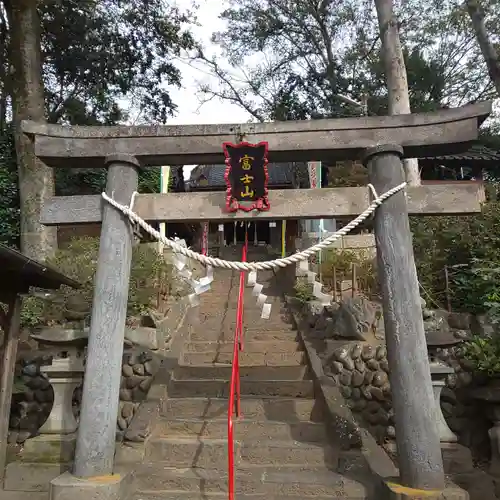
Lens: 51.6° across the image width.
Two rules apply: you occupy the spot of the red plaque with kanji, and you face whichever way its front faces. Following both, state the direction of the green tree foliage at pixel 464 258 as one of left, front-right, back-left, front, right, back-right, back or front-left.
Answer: back-left

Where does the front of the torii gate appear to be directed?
toward the camera

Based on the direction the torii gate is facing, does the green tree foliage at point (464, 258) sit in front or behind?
behind

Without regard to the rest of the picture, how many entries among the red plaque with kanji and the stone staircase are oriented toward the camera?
2

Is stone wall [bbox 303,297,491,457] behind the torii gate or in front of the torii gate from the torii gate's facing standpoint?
behind

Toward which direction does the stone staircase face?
toward the camera

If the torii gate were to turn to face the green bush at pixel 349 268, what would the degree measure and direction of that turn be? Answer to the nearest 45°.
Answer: approximately 180°

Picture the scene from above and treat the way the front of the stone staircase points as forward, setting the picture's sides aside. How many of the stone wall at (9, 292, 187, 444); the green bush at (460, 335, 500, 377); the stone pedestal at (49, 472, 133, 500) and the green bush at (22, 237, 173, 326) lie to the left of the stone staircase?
1

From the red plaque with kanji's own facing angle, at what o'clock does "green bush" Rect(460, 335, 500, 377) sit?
The green bush is roughly at 8 o'clock from the red plaque with kanji.

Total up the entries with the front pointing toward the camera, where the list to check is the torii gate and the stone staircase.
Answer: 2

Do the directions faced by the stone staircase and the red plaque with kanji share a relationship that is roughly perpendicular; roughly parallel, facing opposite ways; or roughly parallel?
roughly parallel

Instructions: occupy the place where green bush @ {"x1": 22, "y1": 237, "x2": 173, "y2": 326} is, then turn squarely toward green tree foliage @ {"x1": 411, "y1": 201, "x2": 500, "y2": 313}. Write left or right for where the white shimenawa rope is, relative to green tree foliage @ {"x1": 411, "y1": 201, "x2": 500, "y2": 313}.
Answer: right

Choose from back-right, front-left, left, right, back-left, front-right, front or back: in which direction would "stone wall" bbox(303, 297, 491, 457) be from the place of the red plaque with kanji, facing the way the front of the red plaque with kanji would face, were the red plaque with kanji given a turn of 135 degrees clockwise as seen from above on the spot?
right
